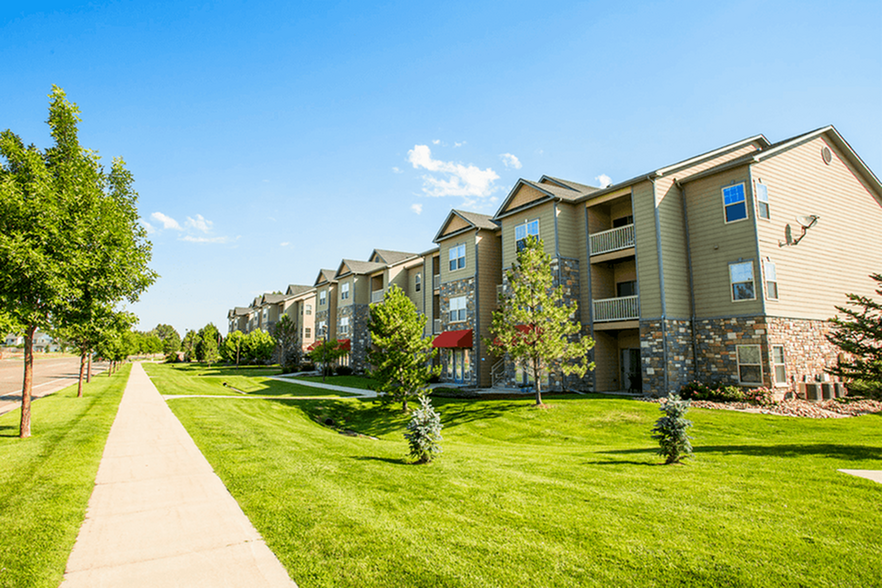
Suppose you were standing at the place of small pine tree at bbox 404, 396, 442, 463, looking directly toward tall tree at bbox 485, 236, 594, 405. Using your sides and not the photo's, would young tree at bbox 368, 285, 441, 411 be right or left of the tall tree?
left

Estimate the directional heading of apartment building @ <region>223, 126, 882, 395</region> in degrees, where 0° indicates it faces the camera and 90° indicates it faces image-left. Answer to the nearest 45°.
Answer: approximately 45°

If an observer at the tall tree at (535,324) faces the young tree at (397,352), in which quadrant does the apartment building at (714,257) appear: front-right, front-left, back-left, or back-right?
back-right

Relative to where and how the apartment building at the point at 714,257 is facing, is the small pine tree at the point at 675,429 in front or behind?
in front

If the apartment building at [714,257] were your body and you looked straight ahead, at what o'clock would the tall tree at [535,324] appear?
The tall tree is roughly at 1 o'clock from the apartment building.

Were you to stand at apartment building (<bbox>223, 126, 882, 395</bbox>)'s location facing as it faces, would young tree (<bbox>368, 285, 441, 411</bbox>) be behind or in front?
in front

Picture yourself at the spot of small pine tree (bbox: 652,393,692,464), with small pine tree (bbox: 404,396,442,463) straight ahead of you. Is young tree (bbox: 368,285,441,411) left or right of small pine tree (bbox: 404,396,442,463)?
right

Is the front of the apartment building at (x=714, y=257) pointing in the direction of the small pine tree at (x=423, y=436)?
yes

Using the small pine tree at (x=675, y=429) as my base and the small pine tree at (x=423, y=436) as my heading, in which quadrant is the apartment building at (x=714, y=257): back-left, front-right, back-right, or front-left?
back-right
